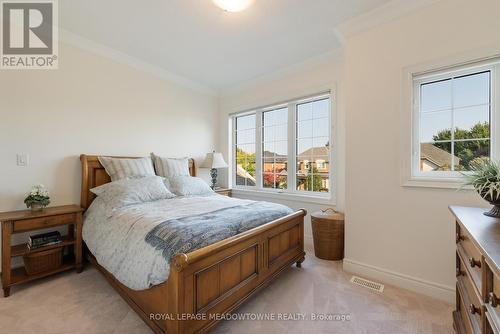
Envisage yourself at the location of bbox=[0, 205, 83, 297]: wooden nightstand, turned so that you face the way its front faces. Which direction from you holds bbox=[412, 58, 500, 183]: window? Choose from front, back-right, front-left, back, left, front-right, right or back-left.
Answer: front

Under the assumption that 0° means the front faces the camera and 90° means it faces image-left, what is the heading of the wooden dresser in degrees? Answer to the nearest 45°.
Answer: approximately 90°

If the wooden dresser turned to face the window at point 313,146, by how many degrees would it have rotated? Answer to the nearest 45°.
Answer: approximately 45° to its right

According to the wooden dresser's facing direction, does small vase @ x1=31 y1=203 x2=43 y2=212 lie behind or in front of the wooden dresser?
in front

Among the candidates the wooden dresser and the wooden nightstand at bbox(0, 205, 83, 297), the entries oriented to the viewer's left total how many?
1

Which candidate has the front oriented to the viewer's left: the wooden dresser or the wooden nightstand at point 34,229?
the wooden dresser

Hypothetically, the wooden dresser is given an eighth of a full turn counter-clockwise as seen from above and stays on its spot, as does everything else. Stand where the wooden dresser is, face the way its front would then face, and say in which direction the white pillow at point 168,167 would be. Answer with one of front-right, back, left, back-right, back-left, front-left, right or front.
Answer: front-right

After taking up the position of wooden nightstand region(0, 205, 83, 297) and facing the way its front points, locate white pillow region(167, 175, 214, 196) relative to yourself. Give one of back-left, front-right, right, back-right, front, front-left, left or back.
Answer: front-left

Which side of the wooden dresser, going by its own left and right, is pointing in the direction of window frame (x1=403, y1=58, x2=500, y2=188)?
right

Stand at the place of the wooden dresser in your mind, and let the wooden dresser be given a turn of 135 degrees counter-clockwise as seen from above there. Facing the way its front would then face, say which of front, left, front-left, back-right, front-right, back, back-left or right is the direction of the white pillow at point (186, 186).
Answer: back-right

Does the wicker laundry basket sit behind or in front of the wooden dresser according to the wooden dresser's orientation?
in front

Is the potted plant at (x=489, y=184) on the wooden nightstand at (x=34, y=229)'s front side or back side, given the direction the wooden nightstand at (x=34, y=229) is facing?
on the front side

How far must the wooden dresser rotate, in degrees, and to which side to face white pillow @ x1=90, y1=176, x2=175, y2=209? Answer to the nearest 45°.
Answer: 0° — it already faces it

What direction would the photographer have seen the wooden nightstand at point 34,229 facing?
facing the viewer and to the right of the viewer
